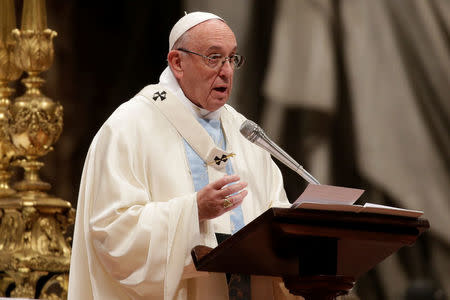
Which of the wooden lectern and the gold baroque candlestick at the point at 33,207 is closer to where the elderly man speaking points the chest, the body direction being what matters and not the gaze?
the wooden lectern

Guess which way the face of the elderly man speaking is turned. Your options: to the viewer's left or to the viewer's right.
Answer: to the viewer's right

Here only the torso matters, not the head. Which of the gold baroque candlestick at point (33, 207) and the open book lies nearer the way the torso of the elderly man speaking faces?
the open book

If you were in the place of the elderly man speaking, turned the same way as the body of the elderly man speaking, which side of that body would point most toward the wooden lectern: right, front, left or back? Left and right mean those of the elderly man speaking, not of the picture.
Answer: front

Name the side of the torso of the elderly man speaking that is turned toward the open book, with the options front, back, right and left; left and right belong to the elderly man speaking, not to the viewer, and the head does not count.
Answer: front
